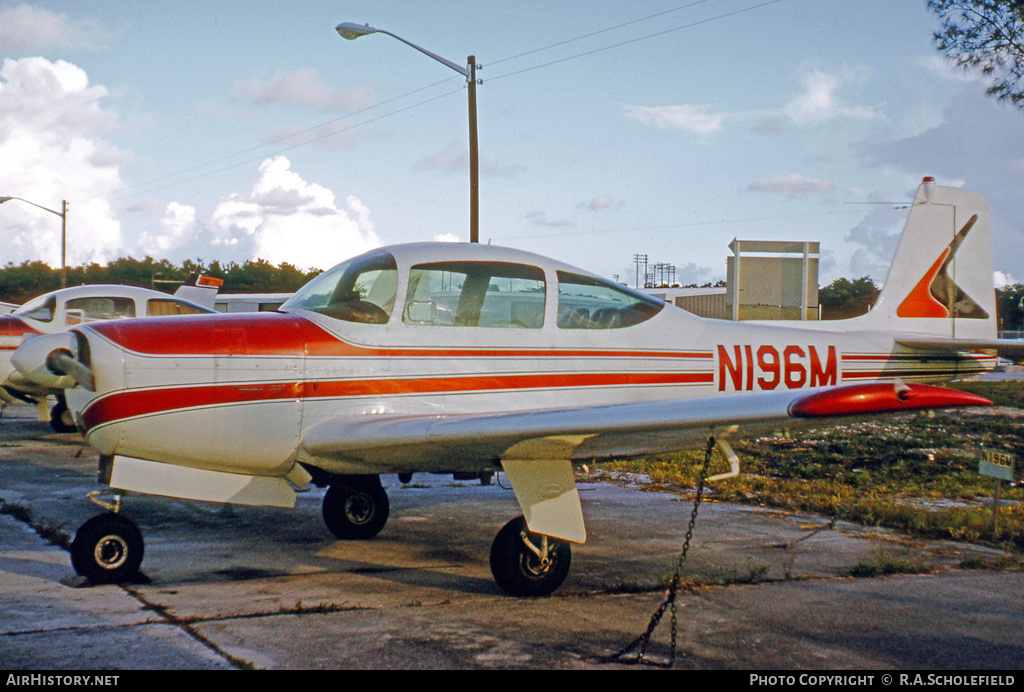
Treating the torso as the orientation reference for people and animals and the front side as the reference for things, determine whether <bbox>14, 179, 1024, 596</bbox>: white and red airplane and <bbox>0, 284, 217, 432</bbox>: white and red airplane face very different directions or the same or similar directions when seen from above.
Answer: same or similar directions

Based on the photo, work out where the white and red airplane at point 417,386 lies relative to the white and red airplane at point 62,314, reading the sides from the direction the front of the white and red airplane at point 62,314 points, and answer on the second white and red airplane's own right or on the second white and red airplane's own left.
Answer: on the second white and red airplane's own left

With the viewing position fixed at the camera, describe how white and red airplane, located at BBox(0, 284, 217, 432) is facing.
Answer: facing the viewer and to the left of the viewer

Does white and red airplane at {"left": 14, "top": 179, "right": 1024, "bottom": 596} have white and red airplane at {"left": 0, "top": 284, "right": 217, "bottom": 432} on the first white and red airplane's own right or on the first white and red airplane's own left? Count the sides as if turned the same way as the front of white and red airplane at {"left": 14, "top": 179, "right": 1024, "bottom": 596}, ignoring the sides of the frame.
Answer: on the first white and red airplane's own right

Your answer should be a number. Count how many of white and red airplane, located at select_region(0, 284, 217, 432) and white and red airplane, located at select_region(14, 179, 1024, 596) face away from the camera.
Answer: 0
